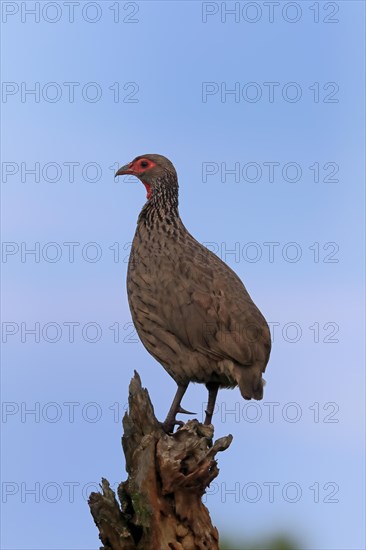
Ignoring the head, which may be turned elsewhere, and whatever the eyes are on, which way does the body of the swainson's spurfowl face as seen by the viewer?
to the viewer's left
